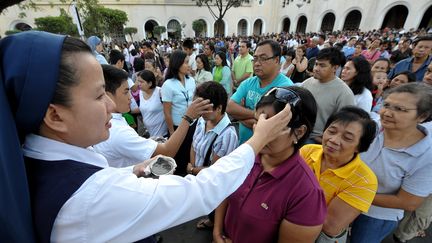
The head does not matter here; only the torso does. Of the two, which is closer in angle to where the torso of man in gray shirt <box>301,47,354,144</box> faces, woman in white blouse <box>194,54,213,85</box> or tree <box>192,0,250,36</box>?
the woman in white blouse

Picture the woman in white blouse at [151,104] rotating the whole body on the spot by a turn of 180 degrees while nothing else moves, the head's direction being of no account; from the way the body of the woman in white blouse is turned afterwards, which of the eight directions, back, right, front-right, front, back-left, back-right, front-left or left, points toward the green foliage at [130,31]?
front-left

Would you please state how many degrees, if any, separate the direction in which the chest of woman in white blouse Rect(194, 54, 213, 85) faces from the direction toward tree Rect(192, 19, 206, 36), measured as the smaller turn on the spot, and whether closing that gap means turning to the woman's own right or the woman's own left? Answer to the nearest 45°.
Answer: approximately 135° to the woman's own right

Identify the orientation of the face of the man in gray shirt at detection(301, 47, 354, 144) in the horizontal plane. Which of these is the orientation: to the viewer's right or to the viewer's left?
to the viewer's left

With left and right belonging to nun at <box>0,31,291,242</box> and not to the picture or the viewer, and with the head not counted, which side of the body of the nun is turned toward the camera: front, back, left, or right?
right

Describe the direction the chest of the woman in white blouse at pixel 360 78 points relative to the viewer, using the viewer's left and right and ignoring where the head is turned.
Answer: facing to the left of the viewer

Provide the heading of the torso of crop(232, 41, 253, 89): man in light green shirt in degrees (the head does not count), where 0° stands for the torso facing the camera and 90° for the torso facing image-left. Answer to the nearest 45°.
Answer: approximately 45°

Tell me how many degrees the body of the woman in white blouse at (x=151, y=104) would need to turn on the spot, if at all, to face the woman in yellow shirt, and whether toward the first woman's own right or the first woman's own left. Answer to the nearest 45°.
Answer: approximately 90° to the first woman's own left

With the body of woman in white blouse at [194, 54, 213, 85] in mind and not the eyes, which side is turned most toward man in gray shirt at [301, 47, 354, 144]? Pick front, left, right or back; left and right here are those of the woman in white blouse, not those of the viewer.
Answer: left

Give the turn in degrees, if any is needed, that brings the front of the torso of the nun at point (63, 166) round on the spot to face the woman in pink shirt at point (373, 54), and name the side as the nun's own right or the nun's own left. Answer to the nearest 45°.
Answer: approximately 45° to the nun's own left

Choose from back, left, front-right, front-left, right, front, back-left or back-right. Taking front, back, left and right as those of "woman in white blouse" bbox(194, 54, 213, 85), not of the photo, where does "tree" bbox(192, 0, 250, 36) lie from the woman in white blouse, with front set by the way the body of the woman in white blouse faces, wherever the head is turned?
back-right

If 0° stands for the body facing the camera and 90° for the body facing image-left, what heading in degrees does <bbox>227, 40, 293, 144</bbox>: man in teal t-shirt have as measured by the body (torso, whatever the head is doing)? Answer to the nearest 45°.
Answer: approximately 45°

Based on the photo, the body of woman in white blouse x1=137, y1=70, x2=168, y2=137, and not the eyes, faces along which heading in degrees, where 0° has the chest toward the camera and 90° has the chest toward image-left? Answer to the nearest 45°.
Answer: approximately 45°

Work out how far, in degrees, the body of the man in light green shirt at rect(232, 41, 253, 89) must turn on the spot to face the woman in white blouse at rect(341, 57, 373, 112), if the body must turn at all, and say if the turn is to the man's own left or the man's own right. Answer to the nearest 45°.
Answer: approximately 90° to the man's own left
